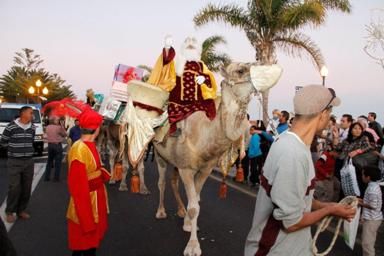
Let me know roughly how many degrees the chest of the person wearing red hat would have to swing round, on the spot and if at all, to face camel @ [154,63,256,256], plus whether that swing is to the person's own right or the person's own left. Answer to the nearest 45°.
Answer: approximately 45° to the person's own left

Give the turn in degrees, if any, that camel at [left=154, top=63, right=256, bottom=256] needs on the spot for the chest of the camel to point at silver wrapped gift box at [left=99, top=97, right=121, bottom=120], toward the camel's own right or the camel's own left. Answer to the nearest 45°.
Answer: approximately 180°

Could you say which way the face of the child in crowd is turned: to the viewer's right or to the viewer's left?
to the viewer's left
